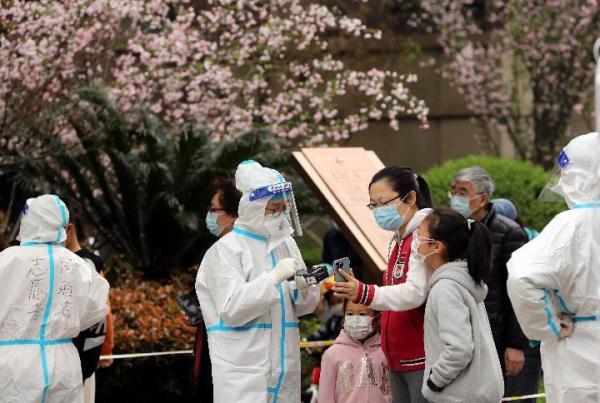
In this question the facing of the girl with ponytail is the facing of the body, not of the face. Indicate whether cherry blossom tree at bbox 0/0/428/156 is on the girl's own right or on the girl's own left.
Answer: on the girl's own right

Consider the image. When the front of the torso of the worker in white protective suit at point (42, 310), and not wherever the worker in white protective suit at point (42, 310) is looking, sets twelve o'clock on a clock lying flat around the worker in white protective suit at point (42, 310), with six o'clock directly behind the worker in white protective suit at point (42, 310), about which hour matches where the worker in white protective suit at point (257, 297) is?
the worker in white protective suit at point (257, 297) is roughly at 4 o'clock from the worker in white protective suit at point (42, 310).

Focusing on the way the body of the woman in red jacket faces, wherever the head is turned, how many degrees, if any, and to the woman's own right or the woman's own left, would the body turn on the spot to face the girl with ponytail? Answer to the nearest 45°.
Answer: approximately 90° to the woman's own left

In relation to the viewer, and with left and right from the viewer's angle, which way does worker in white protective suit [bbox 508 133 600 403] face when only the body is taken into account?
facing away from the viewer and to the left of the viewer

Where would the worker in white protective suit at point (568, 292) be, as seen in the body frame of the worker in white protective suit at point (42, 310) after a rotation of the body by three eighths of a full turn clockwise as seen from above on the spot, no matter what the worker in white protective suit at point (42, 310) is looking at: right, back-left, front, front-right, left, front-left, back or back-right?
front

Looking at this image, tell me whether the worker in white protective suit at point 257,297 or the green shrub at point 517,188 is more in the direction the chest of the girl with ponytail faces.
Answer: the worker in white protective suit

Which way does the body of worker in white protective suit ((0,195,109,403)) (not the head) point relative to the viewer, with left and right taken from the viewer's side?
facing away from the viewer

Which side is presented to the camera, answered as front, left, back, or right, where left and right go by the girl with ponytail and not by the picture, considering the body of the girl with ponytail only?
left

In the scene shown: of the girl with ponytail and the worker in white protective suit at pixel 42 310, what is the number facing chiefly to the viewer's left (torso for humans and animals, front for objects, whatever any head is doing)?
1

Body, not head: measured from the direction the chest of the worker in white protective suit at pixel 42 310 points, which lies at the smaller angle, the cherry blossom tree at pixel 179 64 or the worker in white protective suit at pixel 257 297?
the cherry blossom tree

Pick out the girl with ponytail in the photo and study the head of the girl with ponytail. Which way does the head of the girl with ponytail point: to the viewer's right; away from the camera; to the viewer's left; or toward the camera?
to the viewer's left

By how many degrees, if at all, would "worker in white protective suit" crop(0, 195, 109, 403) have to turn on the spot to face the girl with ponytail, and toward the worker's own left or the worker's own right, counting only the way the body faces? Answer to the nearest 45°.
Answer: approximately 135° to the worker's own right
